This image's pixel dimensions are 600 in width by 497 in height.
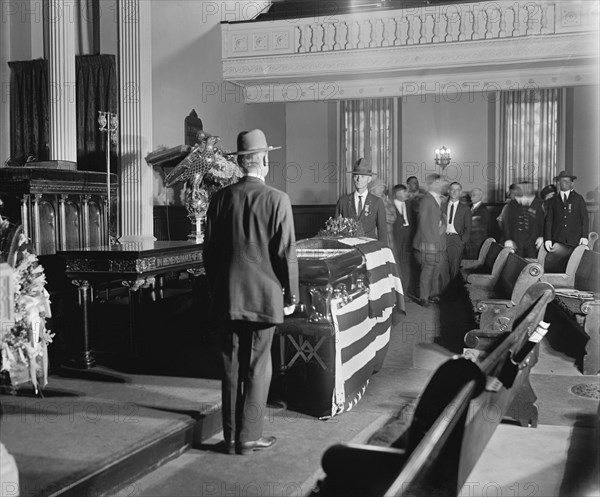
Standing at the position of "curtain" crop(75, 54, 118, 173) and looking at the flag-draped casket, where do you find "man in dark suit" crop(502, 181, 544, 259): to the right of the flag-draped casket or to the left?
left

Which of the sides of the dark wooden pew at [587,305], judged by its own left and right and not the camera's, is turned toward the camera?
left

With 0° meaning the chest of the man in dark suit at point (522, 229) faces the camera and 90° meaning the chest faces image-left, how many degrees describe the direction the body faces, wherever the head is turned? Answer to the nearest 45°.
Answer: approximately 0°

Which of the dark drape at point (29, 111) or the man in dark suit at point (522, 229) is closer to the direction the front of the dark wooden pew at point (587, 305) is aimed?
the dark drape

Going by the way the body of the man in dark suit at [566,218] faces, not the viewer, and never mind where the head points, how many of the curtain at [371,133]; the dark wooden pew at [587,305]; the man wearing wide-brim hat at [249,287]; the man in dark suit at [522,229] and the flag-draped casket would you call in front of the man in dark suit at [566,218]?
3

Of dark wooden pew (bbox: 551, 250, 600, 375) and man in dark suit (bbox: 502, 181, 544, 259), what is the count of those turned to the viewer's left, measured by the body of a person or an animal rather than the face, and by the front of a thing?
1

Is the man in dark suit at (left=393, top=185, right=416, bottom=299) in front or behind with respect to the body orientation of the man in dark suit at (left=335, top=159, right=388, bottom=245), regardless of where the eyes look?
behind

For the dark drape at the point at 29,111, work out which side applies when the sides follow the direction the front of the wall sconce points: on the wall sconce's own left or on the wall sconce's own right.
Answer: on the wall sconce's own right

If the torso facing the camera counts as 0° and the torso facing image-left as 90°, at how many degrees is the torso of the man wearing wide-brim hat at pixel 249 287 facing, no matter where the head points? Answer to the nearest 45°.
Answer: approximately 225°
